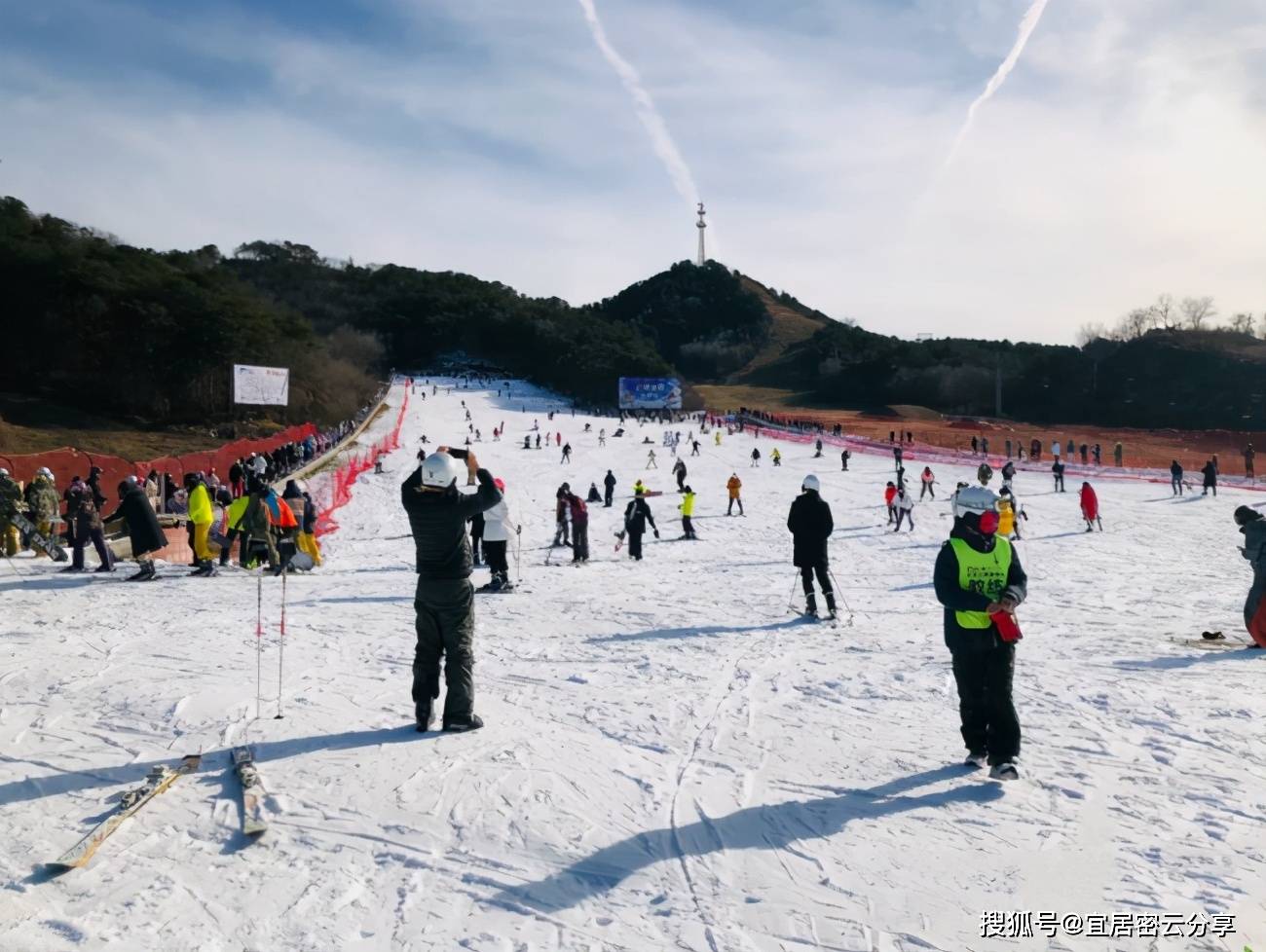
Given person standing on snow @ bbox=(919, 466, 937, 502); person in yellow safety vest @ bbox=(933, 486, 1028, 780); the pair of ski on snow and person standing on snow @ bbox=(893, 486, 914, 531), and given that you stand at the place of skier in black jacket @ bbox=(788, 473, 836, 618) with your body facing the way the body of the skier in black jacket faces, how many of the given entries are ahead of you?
2

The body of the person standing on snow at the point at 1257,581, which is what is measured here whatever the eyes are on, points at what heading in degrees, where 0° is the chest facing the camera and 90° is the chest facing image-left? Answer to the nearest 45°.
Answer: approximately 90°

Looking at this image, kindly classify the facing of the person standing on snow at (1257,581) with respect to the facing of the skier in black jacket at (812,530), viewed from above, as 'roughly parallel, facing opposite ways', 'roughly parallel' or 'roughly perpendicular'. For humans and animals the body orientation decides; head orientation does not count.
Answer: roughly perpendicular

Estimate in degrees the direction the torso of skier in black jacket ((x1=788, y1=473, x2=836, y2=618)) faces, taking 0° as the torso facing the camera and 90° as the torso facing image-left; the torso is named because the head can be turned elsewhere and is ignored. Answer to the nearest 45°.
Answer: approximately 180°

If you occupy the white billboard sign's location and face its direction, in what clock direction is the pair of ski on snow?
The pair of ski on snow is roughly at 12 o'clock from the white billboard sign.

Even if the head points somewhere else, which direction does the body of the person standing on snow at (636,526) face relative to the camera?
away from the camera

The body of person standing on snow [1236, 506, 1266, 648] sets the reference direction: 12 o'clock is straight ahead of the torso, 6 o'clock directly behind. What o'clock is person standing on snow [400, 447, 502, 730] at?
person standing on snow [400, 447, 502, 730] is roughly at 10 o'clock from person standing on snow [1236, 506, 1266, 648].

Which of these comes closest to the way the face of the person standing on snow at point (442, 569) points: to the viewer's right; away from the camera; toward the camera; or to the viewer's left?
away from the camera

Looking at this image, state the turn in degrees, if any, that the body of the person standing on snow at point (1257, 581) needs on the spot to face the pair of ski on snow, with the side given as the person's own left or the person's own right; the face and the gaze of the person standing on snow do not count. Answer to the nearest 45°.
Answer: approximately 45° to the person's own left

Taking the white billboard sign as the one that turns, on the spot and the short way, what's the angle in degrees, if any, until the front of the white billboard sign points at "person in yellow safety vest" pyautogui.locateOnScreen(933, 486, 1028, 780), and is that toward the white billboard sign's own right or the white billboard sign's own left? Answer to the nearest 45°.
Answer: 0° — it already faces them

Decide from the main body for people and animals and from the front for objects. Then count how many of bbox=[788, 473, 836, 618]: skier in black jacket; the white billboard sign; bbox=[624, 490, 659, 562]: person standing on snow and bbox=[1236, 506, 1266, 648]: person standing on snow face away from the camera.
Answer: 2

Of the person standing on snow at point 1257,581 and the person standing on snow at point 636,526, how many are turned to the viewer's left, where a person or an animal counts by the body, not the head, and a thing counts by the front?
1
